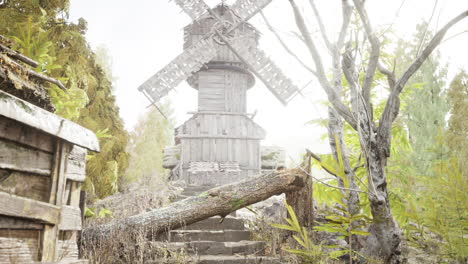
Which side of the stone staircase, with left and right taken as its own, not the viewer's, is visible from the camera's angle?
front

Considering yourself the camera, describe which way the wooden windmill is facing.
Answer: facing the viewer

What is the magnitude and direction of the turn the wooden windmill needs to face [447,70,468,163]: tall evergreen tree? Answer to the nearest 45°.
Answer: approximately 90° to its left

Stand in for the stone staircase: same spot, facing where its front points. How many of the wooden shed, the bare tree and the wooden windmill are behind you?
1

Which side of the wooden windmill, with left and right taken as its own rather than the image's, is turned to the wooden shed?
front

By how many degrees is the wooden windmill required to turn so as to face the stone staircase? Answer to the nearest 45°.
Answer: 0° — it already faces it

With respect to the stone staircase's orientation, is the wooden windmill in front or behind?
behind

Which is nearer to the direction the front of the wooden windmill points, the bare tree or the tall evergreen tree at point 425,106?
the bare tree

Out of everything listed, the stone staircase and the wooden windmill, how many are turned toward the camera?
2

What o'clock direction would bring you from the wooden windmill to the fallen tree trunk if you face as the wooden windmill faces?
The fallen tree trunk is roughly at 12 o'clock from the wooden windmill.

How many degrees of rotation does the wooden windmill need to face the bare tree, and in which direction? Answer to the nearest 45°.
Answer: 0° — it already faces it

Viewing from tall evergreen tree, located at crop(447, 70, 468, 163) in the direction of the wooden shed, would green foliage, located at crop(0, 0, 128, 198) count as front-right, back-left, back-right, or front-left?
front-right
